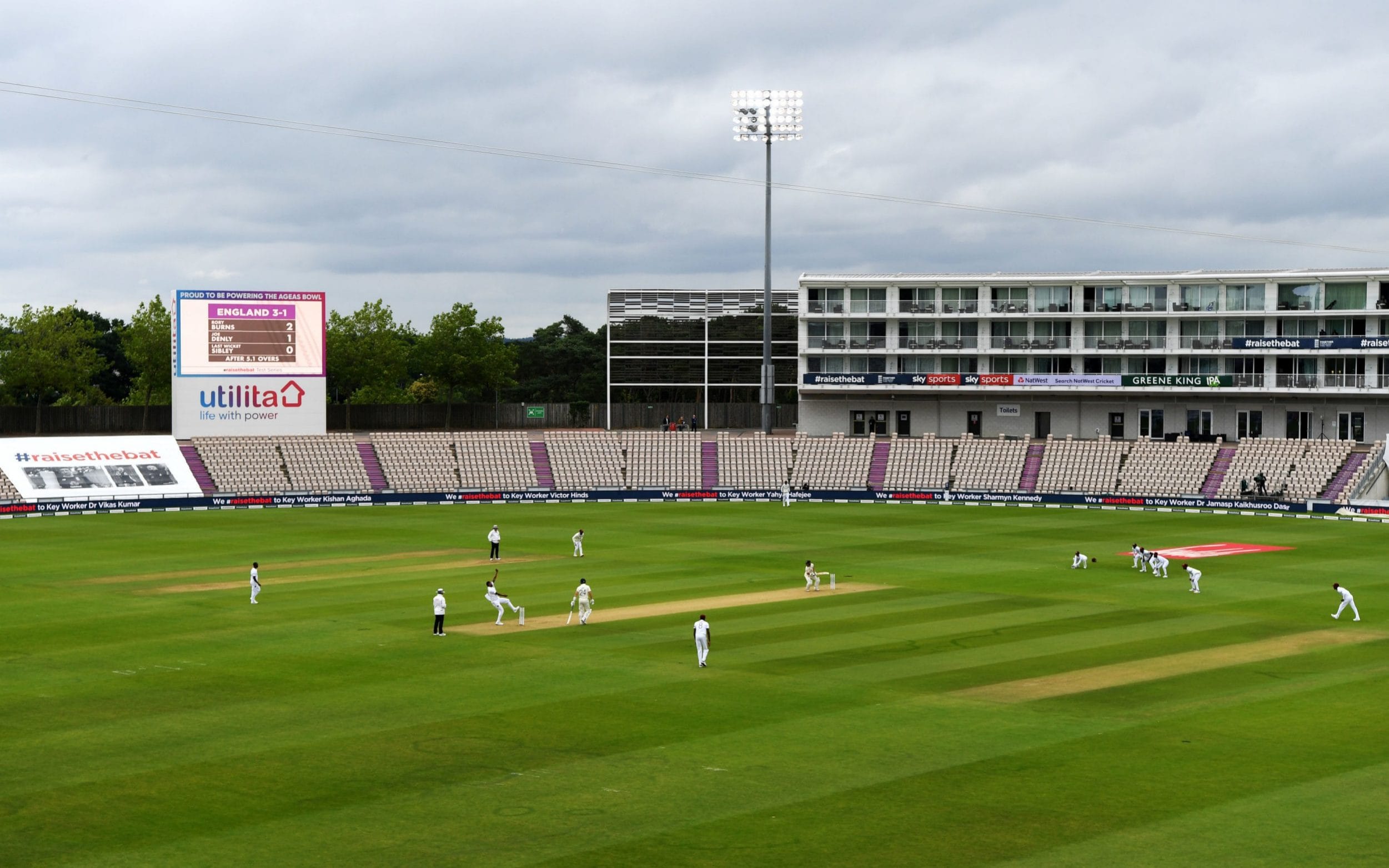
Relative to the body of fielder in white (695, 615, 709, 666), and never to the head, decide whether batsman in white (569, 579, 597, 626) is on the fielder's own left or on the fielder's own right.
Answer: on the fielder's own left

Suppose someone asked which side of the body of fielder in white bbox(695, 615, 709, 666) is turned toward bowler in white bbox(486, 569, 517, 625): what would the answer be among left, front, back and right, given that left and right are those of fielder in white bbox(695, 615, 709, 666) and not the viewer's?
left

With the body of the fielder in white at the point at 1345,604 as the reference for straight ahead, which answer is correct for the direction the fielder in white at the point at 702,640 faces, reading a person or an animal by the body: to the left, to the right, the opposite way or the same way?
to the right

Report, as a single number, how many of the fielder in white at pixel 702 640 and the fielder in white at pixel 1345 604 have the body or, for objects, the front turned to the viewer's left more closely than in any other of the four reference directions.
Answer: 1

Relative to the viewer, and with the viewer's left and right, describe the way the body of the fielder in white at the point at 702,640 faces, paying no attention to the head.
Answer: facing away from the viewer and to the right of the viewer

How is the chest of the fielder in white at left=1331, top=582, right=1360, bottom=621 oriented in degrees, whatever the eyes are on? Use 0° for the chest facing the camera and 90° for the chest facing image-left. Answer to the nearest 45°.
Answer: approximately 90°
